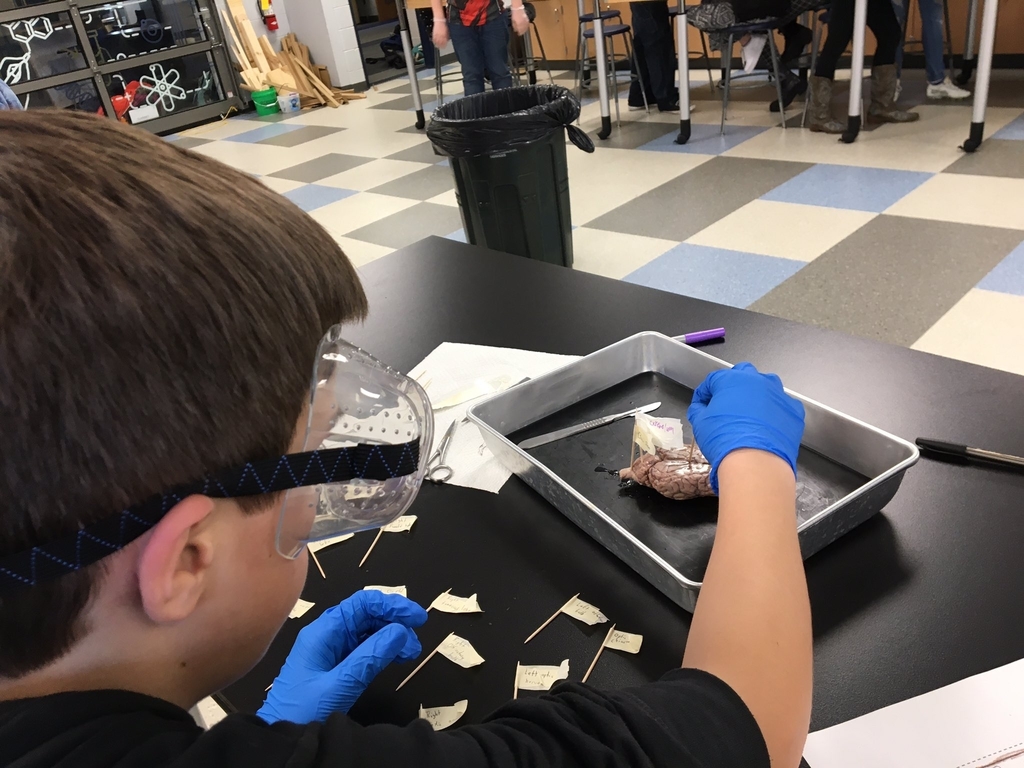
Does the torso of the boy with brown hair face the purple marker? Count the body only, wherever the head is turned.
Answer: yes

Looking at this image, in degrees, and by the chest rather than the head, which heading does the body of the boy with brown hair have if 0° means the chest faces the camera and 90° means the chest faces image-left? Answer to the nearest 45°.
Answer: approximately 225°

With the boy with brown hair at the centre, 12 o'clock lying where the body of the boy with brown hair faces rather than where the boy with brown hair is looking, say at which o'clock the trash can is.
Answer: The trash can is roughly at 11 o'clock from the boy with brown hair.

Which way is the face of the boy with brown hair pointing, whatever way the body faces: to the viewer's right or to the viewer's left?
to the viewer's right
